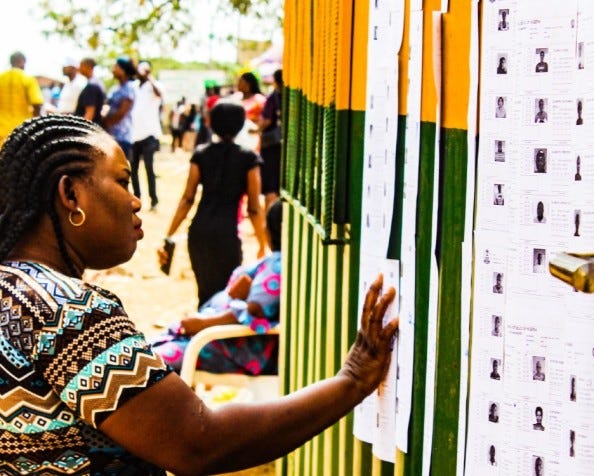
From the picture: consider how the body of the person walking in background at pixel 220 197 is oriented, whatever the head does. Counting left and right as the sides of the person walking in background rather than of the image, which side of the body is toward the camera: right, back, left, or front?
back

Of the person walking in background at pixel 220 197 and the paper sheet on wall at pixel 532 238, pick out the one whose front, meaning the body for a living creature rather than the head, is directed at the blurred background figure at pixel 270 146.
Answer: the person walking in background

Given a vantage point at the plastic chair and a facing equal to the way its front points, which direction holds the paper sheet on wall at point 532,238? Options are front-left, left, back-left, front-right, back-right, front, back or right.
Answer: left

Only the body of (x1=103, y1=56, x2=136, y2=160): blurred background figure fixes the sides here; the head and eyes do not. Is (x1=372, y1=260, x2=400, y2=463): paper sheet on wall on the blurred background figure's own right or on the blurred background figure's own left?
on the blurred background figure's own left

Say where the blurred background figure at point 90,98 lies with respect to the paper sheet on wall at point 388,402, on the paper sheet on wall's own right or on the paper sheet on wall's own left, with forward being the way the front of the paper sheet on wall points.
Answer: on the paper sheet on wall's own right

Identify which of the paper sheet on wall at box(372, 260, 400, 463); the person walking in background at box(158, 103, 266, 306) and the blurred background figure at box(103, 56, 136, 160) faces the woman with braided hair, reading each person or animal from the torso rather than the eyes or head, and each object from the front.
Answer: the paper sheet on wall

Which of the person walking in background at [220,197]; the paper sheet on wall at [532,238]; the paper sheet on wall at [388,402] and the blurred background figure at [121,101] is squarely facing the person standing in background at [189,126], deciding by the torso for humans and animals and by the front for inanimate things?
the person walking in background at [220,197]

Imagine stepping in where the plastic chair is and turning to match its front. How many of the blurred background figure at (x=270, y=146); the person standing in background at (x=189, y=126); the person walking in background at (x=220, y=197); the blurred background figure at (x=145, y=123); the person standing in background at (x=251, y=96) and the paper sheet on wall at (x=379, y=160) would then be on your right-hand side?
5

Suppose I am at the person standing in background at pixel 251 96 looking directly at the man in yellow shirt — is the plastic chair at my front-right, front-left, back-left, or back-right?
back-left

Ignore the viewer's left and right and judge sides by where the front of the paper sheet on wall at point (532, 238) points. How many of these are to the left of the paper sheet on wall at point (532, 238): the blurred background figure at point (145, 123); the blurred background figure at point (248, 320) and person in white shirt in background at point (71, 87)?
0

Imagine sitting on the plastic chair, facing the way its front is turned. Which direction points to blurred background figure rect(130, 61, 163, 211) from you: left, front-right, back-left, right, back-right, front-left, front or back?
right

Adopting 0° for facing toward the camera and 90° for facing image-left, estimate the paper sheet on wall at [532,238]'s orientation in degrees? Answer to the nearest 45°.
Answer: approximately 45°

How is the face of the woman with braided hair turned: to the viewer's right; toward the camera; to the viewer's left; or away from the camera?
to the viewer's right
